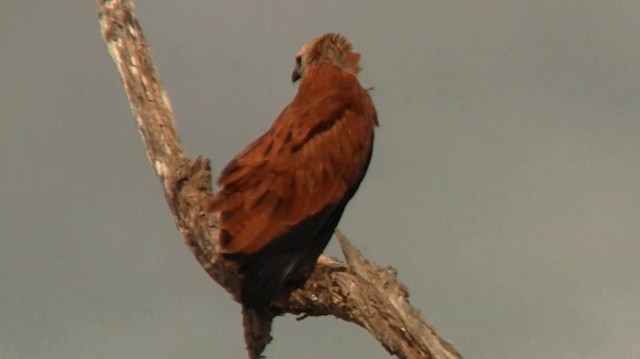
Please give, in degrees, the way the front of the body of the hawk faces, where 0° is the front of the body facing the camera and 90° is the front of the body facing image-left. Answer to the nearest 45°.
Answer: approximately 225°
